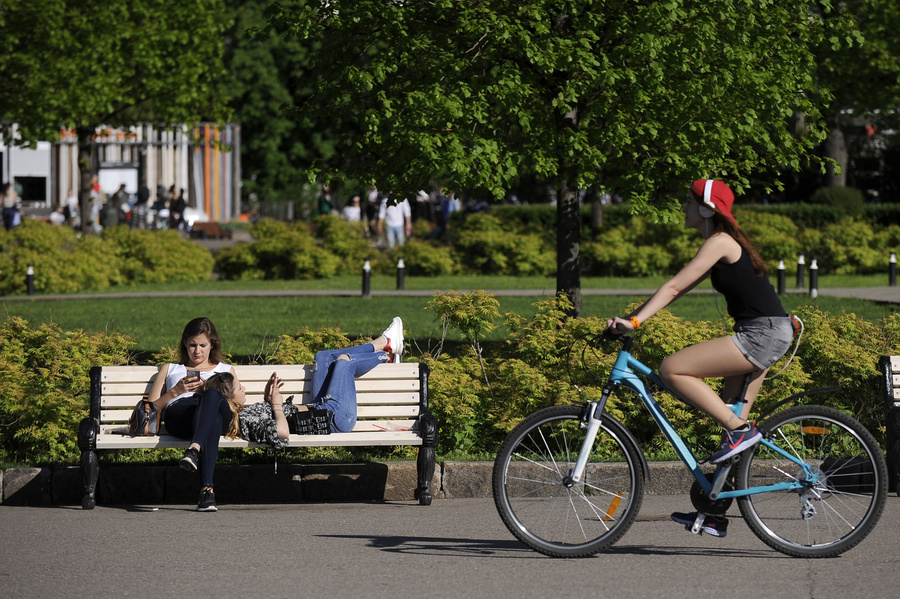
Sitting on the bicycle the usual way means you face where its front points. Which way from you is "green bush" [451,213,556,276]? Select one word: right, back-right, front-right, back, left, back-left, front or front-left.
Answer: right

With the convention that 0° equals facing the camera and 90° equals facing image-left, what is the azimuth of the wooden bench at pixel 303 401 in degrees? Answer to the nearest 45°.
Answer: approximately 0°

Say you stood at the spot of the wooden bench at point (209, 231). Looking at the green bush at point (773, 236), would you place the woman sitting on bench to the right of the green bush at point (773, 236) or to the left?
right

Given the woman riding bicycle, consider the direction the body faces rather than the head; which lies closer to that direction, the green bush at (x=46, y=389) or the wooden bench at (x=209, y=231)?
the green bush

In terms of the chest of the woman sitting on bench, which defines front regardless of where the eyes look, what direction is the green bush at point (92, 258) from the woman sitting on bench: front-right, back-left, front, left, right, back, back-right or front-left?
back

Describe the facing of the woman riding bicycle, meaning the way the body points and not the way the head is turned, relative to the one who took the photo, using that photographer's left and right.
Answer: facing to the left of the viewer

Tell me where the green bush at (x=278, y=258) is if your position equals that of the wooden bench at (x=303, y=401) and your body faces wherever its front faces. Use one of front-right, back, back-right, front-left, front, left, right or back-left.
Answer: back

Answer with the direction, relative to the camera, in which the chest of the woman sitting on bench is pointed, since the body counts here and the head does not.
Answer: toward the camera

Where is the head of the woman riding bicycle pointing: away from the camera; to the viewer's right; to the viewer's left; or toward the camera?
to the viewer's left

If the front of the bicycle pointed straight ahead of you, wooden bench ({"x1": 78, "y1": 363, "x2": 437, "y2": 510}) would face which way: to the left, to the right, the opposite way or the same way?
to the left

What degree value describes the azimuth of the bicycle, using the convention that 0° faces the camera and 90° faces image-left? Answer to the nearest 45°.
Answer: approximately 90°

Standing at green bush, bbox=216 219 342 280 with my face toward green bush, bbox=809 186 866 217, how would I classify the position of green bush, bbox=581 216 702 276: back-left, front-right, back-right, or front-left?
front-right

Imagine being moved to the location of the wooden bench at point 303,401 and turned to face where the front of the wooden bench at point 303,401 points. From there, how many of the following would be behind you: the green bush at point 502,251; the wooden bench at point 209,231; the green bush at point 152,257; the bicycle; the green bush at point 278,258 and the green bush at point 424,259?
5

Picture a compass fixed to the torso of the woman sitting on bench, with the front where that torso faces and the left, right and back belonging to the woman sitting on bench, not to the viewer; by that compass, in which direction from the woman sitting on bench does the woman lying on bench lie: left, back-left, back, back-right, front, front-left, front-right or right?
left
